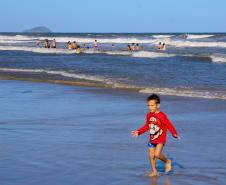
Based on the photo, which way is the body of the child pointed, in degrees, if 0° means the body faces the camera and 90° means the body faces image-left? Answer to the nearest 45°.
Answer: approximately 45°
